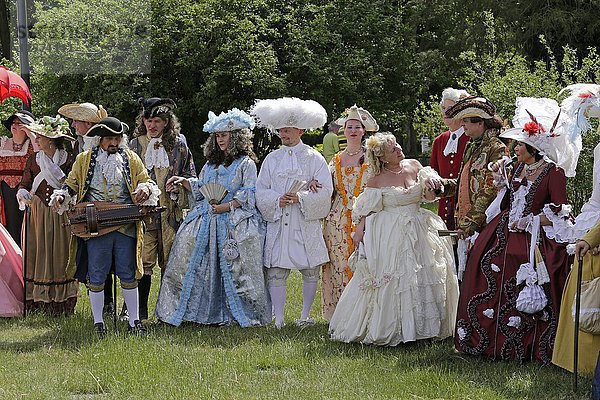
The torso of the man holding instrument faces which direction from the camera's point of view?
toward the camera

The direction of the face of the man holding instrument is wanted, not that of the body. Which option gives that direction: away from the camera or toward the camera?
toward the camera

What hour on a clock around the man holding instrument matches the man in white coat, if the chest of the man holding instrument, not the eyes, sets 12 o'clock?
The man in white coat is roughly at 9 o'clock from the man holding instrument.
